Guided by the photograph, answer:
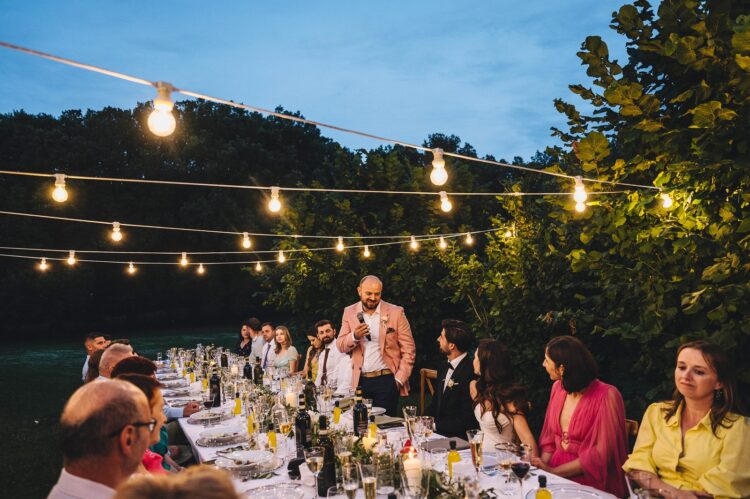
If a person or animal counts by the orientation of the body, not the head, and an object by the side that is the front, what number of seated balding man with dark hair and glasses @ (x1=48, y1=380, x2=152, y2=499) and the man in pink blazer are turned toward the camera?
1

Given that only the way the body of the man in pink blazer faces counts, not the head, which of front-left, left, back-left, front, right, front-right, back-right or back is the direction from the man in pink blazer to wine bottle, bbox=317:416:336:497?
front

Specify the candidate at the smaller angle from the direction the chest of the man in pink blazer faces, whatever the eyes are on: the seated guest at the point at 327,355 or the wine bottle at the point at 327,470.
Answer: the wine bottle

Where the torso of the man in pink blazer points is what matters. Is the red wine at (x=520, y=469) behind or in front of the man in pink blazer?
in front

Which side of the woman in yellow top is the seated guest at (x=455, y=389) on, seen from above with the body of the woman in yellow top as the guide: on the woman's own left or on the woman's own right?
on the woman's own right

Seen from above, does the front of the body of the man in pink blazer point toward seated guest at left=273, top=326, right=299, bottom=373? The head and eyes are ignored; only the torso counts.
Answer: no

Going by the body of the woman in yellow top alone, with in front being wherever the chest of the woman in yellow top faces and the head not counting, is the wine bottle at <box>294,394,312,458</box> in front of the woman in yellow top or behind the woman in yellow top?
in front

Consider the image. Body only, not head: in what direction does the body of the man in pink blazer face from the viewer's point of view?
toward the camera

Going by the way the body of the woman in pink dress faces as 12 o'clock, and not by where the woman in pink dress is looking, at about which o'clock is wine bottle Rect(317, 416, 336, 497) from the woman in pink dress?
The wine bottle is roughly at 12 o'clock from the woman in pink dress.

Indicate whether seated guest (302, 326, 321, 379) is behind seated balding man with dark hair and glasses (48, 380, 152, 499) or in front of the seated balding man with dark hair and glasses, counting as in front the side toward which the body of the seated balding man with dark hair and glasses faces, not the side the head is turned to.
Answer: in front

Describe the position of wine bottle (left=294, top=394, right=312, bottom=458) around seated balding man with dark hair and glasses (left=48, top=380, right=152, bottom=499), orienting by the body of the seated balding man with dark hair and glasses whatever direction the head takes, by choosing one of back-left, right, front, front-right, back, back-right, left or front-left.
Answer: front

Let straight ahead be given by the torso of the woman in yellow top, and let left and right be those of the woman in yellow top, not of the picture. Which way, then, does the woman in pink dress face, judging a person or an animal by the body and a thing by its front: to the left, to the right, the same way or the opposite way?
the same way

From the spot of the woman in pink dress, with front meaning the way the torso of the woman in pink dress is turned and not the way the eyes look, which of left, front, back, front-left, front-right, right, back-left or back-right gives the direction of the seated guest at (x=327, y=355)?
right

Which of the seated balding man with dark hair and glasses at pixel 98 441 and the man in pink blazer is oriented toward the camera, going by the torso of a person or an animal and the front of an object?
the man in pink blazer

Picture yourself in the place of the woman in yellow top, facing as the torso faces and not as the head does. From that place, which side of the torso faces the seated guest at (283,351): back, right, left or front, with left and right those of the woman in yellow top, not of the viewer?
right

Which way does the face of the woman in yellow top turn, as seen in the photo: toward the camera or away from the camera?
toward the camera

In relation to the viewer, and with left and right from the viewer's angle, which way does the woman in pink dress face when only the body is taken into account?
facing the viewer and to the left of the viewer

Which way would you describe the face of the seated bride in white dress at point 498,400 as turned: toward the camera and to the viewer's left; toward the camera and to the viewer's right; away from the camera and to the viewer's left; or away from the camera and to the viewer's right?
away from the camera and to the viewer's left

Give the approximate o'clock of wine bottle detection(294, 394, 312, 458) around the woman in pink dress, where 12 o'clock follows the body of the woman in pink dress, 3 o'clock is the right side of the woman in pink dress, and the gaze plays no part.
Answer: The wine bottle is roughly at 1 o'clock from the woman in pink dress.

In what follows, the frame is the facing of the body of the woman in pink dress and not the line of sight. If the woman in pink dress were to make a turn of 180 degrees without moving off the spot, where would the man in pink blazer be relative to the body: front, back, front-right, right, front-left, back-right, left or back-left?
left
